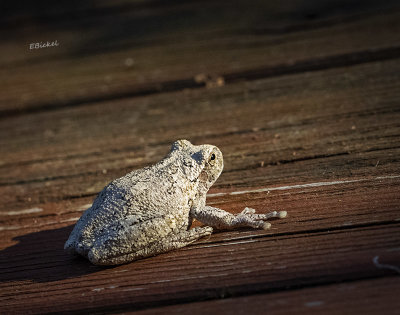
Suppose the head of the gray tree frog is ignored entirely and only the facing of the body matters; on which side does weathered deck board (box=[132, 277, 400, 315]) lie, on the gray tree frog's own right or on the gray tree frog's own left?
on the gray tree frog's own right

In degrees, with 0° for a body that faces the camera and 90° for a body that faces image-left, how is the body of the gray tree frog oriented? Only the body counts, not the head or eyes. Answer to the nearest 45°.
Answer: approximately 225°

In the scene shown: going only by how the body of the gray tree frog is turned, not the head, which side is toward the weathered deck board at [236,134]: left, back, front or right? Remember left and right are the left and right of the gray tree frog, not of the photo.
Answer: front
